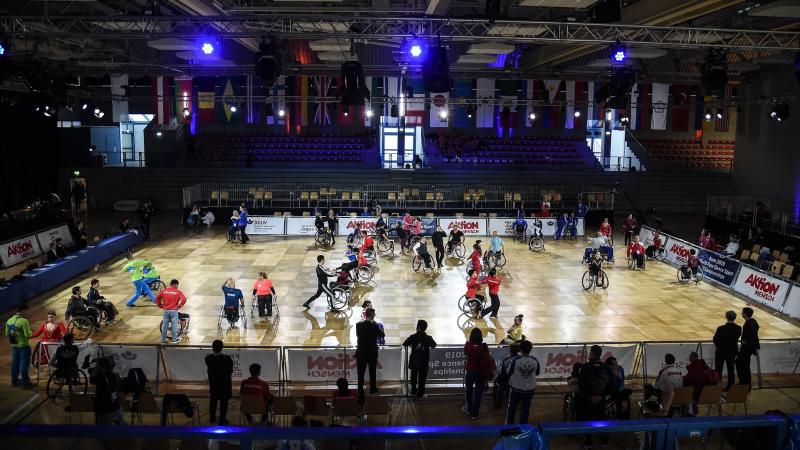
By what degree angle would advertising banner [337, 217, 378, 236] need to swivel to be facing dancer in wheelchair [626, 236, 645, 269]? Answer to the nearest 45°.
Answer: approximately 45° to its left

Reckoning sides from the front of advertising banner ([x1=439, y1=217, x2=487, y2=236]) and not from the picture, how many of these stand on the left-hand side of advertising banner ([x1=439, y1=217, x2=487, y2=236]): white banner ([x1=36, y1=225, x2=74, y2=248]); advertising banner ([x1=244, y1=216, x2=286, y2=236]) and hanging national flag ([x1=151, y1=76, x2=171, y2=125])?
0

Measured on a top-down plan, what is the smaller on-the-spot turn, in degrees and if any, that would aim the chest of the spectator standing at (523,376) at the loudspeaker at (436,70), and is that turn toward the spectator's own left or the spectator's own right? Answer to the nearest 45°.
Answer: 0° — they already face it

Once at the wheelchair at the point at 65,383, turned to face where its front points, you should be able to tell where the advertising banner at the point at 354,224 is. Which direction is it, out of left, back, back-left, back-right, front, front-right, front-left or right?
front-right

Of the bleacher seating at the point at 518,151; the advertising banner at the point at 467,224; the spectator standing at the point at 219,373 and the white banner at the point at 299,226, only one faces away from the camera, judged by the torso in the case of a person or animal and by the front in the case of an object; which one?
the spectator standing

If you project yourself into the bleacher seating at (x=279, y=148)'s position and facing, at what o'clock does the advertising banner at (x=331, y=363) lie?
The advertising banner is roughly at 12 o'clock from the bleacher seating.

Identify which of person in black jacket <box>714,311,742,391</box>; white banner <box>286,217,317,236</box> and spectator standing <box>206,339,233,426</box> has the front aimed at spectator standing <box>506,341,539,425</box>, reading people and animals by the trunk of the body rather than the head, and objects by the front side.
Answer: the white banner

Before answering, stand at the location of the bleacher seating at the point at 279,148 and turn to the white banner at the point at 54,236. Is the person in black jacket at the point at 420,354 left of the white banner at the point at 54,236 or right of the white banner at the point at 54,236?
left

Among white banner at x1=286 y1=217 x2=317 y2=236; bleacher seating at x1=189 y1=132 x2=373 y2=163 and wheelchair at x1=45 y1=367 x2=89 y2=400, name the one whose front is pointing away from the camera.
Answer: the wheelchair

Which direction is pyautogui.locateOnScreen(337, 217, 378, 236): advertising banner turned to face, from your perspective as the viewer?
facing the viewer

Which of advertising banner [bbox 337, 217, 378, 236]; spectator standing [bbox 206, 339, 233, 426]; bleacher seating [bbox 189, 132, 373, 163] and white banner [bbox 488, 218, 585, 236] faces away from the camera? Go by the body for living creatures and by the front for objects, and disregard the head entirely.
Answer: the spectator standing

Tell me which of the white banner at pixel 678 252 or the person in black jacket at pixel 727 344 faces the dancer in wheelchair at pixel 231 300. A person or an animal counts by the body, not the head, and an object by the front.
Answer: the white banner

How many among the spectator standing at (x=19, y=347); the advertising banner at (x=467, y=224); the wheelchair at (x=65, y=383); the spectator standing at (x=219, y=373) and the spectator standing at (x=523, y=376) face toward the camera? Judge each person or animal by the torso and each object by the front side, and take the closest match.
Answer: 1

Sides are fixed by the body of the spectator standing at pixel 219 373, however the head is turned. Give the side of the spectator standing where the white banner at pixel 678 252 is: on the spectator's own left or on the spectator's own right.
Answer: on the spectator's own right

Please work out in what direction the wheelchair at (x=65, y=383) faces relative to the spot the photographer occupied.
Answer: facing away from the viewer

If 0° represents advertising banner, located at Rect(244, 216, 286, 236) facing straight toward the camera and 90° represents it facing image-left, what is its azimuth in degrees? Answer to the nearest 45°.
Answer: approximately 0°

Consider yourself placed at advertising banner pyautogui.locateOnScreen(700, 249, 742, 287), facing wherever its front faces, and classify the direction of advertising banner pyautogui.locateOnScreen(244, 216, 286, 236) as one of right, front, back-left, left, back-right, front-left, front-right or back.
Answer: front-right

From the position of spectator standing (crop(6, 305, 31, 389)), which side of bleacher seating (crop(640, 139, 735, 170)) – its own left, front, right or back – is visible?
front

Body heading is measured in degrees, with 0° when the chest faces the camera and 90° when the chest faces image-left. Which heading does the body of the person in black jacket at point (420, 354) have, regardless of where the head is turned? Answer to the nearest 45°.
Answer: approximately 180°

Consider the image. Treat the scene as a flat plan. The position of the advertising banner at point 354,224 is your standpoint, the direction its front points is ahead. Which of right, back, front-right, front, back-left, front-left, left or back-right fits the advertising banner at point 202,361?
front

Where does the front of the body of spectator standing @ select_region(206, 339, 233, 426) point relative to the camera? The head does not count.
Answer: away from the camera

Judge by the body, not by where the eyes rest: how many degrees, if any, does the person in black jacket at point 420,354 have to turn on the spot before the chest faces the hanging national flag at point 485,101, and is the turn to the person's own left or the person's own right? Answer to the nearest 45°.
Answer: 0° — they already face it

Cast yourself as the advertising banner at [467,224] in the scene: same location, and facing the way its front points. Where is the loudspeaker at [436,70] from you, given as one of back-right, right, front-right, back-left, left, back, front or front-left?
front

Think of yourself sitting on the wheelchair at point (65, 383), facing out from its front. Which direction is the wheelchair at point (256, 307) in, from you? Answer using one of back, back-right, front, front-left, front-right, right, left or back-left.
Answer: front-right

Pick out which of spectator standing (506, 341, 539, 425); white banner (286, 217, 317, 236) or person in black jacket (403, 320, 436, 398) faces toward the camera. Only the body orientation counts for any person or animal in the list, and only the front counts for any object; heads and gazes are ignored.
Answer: the white banner
